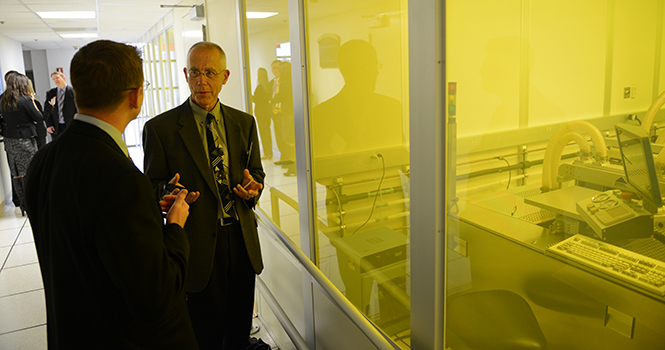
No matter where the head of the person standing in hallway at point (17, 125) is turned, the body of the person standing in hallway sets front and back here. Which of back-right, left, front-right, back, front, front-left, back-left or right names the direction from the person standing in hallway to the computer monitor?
back-right

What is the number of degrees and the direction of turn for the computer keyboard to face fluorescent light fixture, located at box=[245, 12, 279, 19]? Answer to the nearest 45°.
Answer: approximately 90° to its right

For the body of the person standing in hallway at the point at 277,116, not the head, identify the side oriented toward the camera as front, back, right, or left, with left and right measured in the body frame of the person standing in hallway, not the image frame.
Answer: front

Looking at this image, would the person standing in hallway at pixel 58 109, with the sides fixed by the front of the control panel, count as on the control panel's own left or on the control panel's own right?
on the control panel's own right

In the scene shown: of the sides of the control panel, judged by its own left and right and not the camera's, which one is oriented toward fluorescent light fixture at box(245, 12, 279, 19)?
right

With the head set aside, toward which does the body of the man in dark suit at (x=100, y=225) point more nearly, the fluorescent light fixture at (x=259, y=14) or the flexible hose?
the fluorescent light fixture

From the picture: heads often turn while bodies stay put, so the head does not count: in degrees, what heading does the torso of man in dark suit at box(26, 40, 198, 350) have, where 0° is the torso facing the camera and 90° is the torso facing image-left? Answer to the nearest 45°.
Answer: approximately 225°

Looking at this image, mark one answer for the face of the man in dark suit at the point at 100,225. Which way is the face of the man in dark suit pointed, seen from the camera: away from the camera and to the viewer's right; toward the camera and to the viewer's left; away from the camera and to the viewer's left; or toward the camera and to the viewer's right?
away from the camera and to the viewer's right
